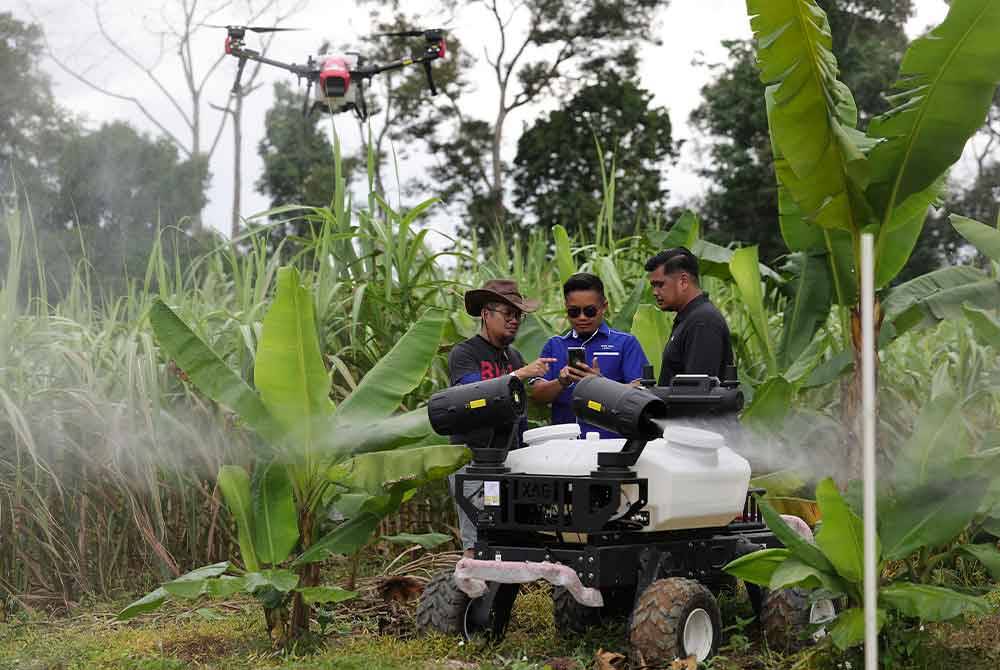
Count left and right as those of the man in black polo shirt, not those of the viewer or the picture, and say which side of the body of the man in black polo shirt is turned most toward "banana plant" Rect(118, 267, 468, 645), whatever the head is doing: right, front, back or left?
front

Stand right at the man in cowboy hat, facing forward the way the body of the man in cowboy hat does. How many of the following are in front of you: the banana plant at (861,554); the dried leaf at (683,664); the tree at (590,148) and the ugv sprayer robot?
3

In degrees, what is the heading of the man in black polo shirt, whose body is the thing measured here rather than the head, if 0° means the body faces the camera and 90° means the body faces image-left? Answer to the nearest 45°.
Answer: approximately 90°

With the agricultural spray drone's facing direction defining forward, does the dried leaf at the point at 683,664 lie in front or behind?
in front

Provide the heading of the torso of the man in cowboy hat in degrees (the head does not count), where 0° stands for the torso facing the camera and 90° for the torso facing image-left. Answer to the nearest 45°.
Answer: approximately 315°

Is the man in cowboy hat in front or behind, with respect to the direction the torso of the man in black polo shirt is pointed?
in front

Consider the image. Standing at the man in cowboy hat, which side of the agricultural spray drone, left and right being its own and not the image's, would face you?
front

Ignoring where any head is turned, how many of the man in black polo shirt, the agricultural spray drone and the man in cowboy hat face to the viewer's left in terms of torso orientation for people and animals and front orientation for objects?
1

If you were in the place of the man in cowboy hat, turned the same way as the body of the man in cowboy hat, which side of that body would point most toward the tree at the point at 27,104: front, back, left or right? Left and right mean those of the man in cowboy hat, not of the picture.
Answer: back
